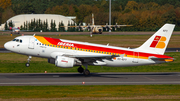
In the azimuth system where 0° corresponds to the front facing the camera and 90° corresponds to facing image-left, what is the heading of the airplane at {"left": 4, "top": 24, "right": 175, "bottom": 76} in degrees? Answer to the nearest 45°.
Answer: approximately 90°
